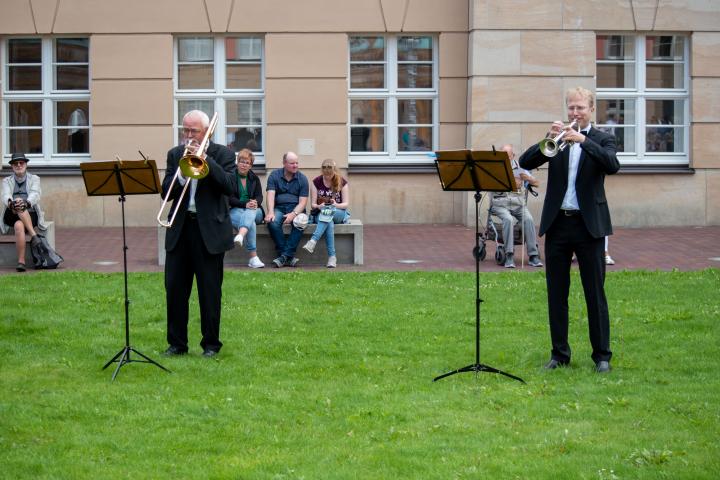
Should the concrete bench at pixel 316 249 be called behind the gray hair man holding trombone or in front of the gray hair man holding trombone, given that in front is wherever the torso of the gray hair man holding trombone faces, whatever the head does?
behind

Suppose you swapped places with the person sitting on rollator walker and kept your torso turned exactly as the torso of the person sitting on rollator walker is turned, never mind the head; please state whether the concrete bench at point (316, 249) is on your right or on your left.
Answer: on your right

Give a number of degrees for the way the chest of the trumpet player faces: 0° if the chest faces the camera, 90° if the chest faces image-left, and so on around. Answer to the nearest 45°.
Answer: approximately 45°

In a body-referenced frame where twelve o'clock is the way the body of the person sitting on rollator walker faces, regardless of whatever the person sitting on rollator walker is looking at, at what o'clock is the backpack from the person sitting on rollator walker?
The backpack is roughly at 4 o'clock from the person sitting on rollator walker.

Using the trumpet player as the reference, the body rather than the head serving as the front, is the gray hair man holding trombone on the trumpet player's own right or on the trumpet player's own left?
on the trumpet player's own right

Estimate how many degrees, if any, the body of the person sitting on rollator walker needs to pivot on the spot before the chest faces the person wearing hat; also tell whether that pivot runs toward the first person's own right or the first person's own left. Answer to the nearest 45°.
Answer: approximately 135° to the first person's own right

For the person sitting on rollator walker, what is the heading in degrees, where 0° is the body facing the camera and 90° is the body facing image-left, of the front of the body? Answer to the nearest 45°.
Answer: approximately 315°

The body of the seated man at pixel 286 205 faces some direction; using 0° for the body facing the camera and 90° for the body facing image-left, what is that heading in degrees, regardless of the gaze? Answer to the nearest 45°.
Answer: approximately 0°

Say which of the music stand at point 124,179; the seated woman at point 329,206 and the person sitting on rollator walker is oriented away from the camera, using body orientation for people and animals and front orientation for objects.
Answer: the music stand

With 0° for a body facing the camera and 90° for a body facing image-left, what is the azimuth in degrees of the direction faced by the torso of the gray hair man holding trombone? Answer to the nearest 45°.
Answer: approximately 45°
